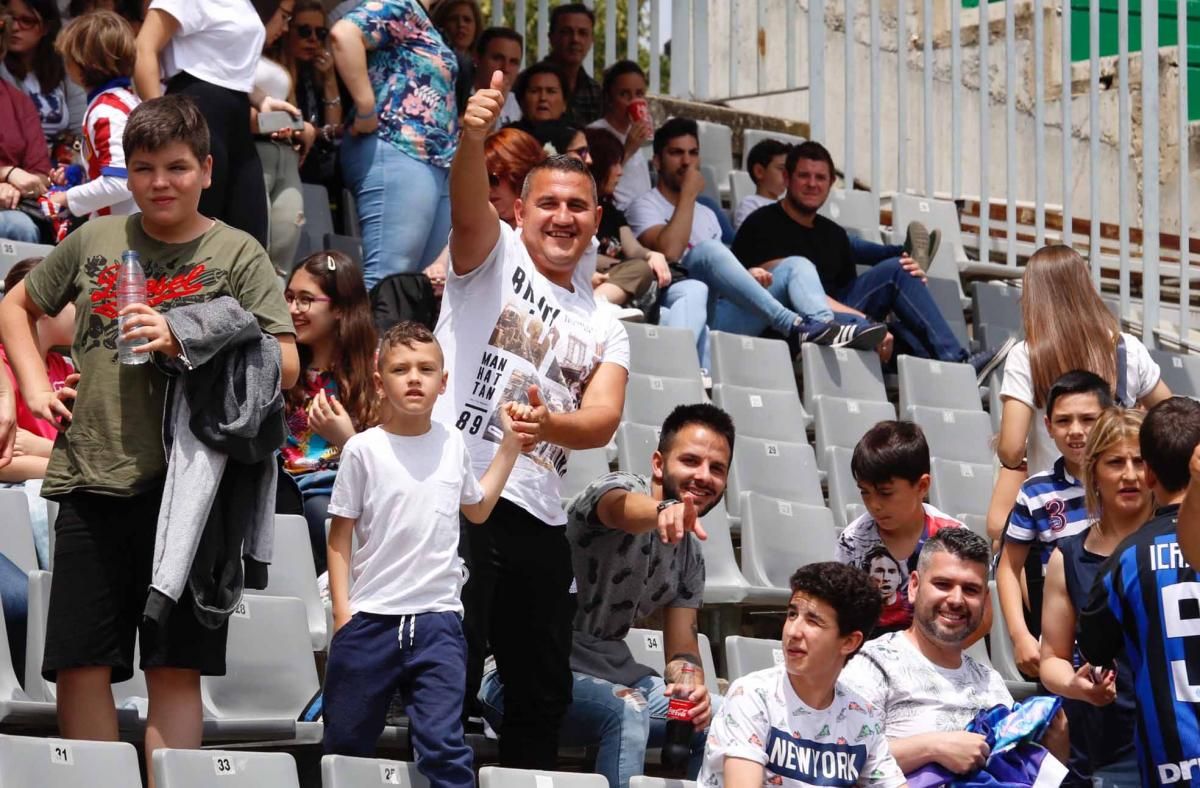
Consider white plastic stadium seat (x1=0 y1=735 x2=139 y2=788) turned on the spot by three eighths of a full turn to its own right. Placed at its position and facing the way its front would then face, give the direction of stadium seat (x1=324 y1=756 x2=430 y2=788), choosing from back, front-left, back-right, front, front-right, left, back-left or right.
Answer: back-right

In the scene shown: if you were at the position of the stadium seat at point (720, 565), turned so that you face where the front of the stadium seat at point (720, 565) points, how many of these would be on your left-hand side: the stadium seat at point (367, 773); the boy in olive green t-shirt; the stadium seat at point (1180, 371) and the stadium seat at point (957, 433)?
2

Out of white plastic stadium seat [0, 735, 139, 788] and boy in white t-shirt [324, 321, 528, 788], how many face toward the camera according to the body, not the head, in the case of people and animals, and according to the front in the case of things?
2

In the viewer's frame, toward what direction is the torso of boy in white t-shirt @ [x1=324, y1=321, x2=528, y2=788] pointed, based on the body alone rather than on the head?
toward the camera

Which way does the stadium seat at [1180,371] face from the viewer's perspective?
toward the camera

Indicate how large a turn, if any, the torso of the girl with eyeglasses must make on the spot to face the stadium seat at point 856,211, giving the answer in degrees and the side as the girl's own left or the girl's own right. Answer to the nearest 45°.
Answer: approximately 180°

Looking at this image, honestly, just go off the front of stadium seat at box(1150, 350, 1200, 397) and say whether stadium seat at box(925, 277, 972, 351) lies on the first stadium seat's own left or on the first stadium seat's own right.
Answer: on the first stadium seat's own right

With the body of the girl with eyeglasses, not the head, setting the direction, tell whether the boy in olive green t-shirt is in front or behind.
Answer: in front

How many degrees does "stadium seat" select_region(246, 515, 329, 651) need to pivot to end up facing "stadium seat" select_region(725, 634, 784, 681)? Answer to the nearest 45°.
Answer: approximately 45° to its left

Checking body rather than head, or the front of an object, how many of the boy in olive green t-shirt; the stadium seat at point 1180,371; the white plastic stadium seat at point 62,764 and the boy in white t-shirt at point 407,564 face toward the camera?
4

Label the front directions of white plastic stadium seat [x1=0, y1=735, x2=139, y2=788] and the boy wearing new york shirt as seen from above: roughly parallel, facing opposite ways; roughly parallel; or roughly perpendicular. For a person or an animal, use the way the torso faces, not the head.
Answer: roughly parallel

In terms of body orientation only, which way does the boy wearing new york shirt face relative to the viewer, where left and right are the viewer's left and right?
facing the viewer

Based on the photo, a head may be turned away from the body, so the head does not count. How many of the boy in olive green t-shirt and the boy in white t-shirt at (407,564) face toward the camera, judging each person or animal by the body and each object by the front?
2
